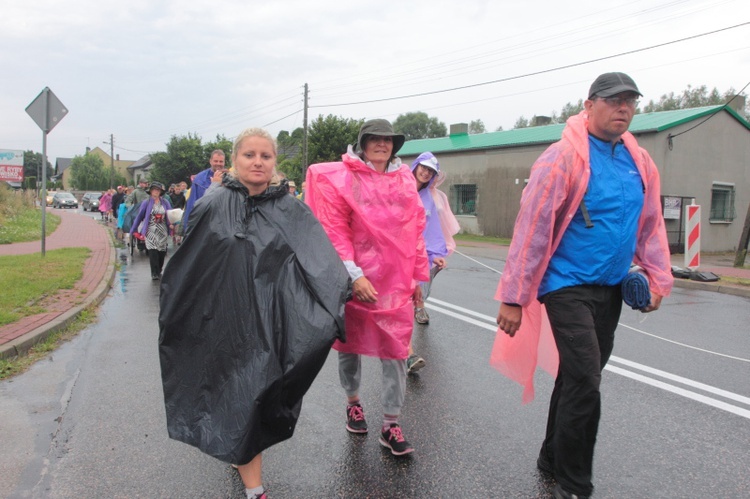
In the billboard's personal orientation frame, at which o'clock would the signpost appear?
The signpost is roughly at 12 o'clock from the billboard.

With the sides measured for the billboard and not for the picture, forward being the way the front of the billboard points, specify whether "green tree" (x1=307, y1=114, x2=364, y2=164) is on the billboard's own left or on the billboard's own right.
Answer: on the billboard's own left

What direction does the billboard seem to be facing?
toward the camera

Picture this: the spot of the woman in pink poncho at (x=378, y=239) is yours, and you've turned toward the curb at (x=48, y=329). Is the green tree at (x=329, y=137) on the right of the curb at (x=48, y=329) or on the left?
right

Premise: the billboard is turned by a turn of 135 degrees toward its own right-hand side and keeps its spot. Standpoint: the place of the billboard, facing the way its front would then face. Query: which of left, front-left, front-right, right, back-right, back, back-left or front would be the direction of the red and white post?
back

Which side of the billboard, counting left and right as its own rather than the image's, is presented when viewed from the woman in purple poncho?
front

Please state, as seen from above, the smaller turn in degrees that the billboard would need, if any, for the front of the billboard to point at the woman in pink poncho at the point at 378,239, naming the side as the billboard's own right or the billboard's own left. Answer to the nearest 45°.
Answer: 0° — it already faces them

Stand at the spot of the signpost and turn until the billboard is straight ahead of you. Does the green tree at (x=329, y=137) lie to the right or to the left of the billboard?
right

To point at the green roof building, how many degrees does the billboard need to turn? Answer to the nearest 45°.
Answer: approximately 90° to its left

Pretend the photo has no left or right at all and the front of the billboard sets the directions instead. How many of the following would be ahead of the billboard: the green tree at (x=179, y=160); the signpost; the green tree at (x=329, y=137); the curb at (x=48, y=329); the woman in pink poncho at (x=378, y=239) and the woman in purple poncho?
4

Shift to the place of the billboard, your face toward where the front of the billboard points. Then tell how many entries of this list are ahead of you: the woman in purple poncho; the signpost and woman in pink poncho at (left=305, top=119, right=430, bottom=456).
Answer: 3

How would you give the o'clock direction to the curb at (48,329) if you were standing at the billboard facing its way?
The curb is roughly at 12 o'clock from the billboard.

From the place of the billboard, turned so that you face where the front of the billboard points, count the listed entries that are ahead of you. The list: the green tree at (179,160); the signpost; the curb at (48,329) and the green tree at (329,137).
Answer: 2
